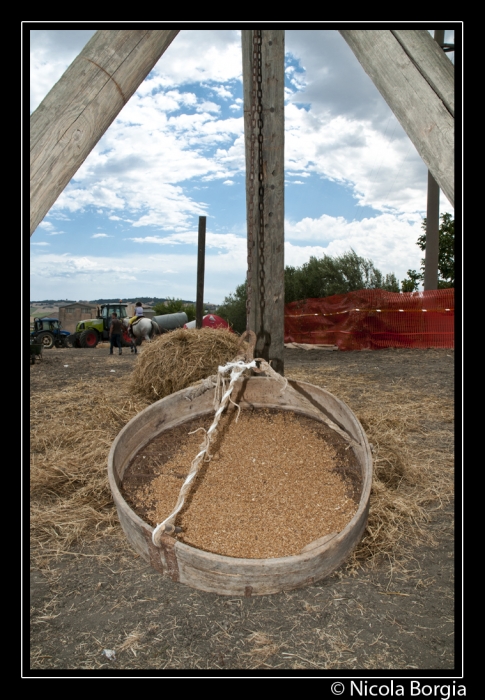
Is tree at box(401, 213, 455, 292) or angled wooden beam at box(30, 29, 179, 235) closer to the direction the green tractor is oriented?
the angled wooden beam

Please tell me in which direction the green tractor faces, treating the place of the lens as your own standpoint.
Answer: facing the viewer and to the left of the viewer

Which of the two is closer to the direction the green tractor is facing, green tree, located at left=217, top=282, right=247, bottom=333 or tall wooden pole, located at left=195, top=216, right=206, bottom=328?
the tall wooden pole
